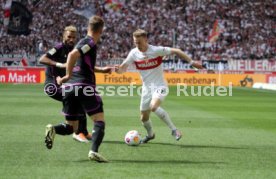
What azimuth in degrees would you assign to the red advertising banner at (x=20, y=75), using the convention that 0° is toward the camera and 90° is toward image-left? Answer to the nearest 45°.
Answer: approximately 0°

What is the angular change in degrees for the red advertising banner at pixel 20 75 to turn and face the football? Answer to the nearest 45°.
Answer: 0° — it already faces it

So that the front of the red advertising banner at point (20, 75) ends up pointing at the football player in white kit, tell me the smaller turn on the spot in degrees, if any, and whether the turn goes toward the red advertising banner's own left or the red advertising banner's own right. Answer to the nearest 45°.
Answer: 0° — it already faces them
